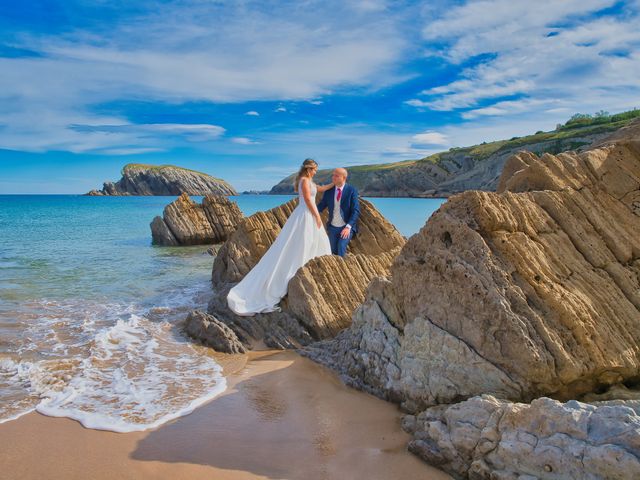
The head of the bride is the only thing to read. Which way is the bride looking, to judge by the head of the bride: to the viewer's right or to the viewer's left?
to the viewer's right

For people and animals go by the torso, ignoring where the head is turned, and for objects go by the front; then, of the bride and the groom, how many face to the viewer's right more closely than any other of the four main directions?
1

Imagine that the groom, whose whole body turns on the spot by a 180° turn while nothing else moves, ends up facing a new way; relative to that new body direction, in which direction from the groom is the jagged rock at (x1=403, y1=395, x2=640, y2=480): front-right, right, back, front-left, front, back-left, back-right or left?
back-right

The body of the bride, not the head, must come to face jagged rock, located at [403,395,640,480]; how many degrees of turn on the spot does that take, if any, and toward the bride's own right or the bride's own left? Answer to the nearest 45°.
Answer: approximately 90° to the bride's own right

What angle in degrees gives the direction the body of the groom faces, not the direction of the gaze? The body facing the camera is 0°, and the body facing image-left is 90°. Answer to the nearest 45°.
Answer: approximately 45°

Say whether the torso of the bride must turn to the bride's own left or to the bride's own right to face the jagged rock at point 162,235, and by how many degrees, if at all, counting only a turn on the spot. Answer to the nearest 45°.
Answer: approximately 90° to the bride's own left

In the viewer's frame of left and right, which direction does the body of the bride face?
facing to the right of the viewer

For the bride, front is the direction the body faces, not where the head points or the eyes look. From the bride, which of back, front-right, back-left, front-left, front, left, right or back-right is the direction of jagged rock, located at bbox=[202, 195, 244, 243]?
left

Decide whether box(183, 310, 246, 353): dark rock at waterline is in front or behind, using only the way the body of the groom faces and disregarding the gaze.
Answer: in front

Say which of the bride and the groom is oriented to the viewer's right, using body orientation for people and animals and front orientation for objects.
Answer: the bride
